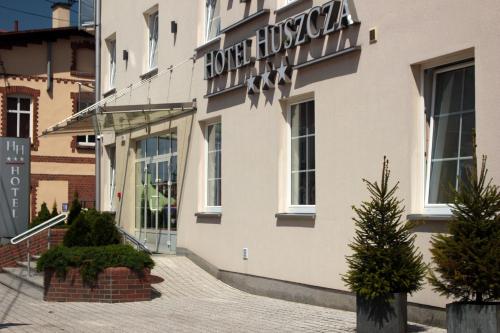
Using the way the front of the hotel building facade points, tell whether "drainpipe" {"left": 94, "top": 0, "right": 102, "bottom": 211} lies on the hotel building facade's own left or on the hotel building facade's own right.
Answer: on the hotel building facade's own right

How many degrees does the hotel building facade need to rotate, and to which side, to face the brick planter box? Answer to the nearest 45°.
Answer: approximately 45° to its right

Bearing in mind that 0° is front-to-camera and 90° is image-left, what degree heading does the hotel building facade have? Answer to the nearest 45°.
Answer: approximately 45°

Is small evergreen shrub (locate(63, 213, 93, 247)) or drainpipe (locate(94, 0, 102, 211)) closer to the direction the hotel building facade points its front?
the small evergreen shrub

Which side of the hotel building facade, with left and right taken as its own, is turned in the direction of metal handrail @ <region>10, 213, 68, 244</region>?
right

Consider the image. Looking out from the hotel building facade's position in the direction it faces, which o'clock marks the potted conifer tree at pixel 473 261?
The potted conifer tree is roughly at 10 o'clock from the hotel building facade.

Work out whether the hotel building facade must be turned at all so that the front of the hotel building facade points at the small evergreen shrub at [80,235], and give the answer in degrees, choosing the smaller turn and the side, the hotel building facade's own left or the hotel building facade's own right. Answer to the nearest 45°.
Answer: approximately 45° to the hotel building facade's own right
